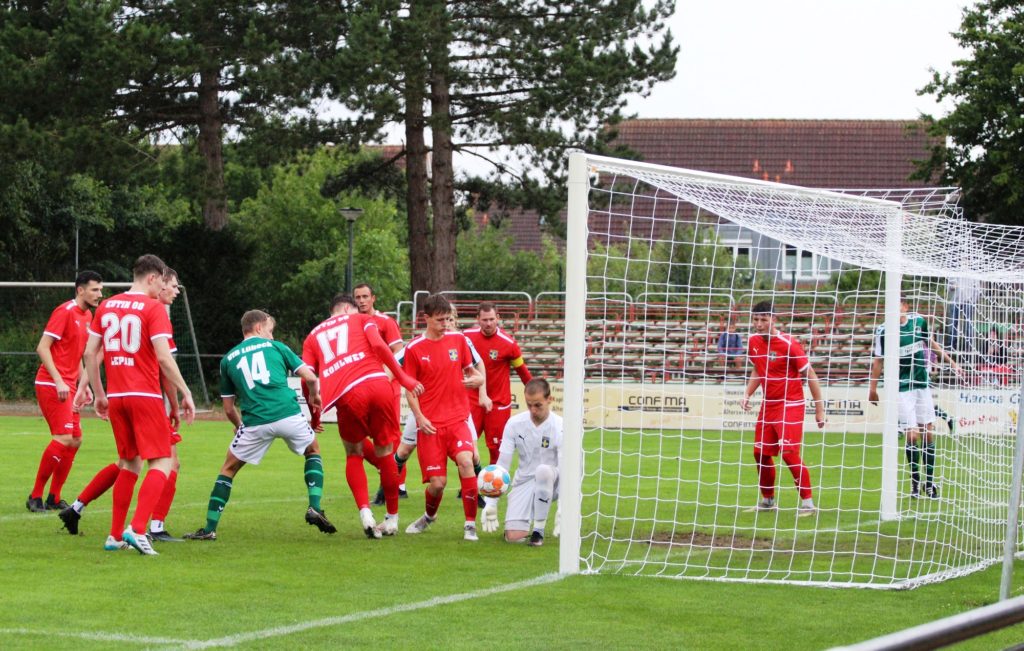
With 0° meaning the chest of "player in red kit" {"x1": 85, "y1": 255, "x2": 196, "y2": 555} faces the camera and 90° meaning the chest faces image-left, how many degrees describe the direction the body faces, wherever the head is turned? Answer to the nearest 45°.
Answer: approximately 225°

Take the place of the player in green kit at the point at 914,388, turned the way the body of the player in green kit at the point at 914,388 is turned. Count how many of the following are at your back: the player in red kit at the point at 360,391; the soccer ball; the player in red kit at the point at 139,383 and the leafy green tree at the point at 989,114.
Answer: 1

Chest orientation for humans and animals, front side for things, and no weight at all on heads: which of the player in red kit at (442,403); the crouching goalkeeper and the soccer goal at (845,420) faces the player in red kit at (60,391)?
the soccer goal

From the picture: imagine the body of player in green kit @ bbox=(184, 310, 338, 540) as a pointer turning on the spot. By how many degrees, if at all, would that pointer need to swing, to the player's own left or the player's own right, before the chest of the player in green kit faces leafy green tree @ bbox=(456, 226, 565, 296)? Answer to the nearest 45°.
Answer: approximately 45° to the player's own left

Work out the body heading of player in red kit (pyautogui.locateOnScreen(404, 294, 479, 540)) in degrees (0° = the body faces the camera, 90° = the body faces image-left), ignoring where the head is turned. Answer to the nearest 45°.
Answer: approximately 0°

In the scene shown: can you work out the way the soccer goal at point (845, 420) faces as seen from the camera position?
facing to the left of the viewer

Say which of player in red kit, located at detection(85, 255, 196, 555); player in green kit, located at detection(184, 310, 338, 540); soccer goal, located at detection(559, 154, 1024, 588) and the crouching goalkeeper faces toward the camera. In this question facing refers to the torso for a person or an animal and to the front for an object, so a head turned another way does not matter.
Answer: the crouching goalkeeper

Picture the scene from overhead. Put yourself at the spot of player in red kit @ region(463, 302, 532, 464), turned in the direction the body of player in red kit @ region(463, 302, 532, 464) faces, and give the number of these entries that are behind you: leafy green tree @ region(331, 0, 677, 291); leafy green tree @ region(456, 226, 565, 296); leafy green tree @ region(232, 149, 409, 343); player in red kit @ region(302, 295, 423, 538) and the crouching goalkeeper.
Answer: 3

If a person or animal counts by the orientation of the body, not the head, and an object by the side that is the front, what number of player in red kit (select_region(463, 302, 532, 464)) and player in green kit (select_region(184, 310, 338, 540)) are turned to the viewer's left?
0

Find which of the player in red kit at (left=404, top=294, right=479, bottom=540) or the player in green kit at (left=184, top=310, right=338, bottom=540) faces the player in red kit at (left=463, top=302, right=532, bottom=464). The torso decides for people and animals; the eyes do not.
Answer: the player in green kit

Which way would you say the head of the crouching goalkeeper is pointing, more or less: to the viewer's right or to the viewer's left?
to the viewer's left

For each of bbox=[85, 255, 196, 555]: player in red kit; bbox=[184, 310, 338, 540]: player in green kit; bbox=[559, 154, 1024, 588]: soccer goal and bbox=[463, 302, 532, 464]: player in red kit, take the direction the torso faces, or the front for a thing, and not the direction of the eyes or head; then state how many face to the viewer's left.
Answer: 1

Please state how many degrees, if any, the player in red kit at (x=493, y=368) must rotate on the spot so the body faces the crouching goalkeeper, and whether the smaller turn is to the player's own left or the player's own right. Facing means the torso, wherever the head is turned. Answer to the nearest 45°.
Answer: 0° — they already face them

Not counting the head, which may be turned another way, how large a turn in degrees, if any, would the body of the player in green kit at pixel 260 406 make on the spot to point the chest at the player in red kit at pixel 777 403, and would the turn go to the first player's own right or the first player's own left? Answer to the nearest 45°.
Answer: approximately 45° to the first player's own right
